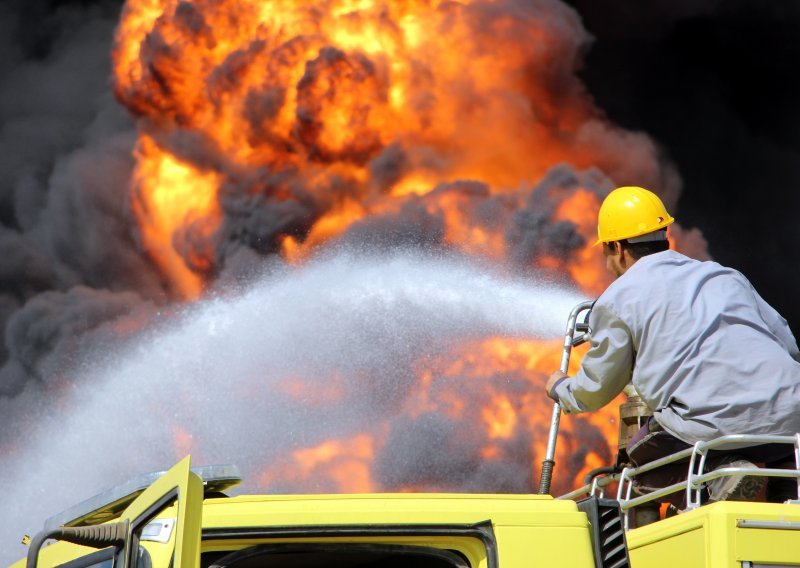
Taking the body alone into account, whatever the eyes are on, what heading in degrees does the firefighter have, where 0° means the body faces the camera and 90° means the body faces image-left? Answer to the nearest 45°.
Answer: approximately 135°

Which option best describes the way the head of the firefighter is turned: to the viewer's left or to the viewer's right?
to the viewer's left
